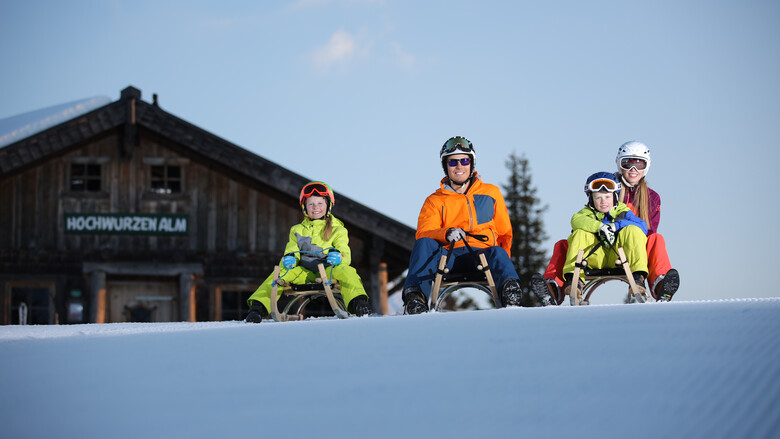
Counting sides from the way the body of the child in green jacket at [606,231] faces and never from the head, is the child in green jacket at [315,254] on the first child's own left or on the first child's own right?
on the first child's own right

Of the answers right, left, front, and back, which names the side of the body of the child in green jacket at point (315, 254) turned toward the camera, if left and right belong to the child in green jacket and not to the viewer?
front

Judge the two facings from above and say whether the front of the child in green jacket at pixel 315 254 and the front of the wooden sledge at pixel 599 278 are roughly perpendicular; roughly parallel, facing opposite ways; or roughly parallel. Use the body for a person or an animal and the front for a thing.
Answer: roughly parallel

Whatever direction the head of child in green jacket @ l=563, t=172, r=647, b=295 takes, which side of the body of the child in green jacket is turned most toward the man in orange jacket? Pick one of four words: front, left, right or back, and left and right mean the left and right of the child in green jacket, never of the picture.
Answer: right

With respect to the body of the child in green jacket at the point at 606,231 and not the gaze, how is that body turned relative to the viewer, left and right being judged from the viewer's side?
facing the viewer

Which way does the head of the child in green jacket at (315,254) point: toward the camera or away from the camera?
toward the camera

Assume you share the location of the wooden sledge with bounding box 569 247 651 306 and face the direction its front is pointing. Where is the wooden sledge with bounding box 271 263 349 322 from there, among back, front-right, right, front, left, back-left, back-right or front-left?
right

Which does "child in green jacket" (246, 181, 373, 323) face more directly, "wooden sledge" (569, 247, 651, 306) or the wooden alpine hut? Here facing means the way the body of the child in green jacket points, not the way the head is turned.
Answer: the wooden sledge

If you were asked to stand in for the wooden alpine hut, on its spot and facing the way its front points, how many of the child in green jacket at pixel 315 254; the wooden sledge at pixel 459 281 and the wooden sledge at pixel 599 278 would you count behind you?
0

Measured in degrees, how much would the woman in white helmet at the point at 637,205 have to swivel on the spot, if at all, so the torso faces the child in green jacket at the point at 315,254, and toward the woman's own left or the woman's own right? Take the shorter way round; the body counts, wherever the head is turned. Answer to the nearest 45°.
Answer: approximately 90° to the woman's own right

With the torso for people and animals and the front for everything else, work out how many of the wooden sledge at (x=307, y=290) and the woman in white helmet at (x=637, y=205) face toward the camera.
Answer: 2

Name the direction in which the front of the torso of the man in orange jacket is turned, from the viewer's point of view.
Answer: toward the camera

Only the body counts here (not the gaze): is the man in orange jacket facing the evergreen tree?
no

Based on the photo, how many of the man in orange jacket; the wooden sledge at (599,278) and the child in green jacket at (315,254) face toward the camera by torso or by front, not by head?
3

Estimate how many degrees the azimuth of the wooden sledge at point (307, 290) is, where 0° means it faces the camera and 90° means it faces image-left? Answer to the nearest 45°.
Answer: approximately 0°

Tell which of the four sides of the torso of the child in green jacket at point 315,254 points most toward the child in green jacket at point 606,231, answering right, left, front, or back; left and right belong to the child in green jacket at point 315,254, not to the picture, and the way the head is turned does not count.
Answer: left

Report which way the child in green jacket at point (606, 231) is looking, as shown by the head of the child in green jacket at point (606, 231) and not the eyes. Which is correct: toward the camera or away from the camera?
toward the camera

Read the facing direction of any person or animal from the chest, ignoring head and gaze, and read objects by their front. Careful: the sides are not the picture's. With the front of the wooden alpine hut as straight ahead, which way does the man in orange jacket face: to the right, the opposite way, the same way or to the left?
the same way

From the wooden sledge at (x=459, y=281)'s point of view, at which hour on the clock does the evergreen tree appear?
The evergreen tree is roughly at 6 o'clock from the wooden sledge.

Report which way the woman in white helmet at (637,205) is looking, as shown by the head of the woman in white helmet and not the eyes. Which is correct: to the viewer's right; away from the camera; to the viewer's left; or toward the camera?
toward the camera

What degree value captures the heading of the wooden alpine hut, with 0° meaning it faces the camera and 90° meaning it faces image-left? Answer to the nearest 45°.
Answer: approximately 0°

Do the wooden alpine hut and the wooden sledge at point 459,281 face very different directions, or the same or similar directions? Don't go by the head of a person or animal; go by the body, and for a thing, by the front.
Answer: same or similar directions
